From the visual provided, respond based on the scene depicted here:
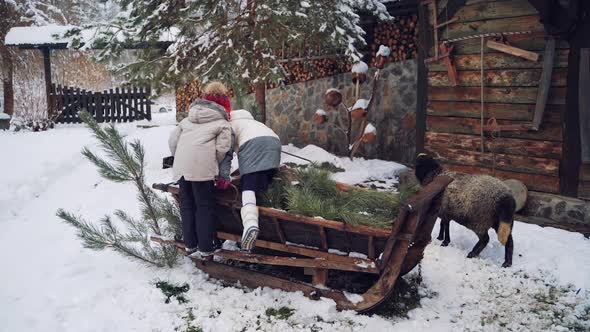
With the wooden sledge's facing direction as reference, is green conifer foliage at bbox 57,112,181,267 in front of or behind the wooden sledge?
behind

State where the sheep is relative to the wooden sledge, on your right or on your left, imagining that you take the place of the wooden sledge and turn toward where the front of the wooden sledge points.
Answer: on your left

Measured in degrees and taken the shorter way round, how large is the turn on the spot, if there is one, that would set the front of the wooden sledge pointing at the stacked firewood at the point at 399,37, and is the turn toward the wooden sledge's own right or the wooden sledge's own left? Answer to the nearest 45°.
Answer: approximately 135° to the wooden sledge's own left

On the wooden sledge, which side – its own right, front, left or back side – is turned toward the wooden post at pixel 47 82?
back

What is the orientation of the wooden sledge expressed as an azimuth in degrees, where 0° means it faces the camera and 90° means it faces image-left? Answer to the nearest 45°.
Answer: approximately 315°

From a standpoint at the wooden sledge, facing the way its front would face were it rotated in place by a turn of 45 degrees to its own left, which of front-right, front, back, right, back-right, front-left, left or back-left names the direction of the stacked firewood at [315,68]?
left
